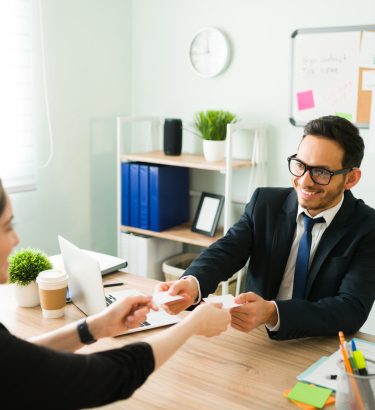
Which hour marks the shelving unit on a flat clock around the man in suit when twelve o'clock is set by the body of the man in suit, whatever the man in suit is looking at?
The shelving unit is roughly at 4 o'clock from the man in suit.

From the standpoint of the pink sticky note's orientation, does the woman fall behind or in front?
in front

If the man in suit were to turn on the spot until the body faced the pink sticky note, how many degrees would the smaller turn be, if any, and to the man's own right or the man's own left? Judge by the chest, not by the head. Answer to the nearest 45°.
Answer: approximately 135° to the man's own right

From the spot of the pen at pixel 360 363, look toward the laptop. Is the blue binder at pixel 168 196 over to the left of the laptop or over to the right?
right

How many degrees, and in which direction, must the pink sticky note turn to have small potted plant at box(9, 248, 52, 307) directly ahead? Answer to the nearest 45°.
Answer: approximately 45° to its right

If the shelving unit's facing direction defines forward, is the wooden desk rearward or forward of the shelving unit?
forward

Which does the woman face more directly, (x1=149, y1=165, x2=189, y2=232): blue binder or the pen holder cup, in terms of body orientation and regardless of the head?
the pen holder cup

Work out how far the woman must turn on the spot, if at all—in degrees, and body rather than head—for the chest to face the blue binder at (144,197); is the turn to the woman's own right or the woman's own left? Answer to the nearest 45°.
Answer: approximately 90° to the woman's own left

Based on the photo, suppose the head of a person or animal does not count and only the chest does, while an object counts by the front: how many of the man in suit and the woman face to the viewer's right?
1

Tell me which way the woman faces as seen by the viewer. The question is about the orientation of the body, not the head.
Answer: to the viewer's right

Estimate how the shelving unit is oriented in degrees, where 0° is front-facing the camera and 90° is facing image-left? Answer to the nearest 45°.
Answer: approximately 45°
